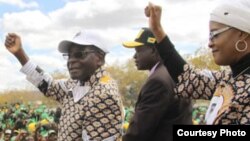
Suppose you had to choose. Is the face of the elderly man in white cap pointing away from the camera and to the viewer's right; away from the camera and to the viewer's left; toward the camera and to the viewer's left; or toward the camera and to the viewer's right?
toward the camera and to the viewer's left

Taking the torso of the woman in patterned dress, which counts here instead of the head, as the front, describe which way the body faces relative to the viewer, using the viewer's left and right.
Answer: facing the viewer and to the left of the viewer

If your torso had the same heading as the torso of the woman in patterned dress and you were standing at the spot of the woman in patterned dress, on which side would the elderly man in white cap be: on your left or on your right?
on your right

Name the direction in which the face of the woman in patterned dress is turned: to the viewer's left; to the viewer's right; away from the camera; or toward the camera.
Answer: to the viewer's left

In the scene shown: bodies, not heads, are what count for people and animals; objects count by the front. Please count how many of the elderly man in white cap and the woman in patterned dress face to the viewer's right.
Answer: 0

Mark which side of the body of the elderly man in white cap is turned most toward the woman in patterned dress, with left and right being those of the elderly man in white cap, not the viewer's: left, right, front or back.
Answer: left
